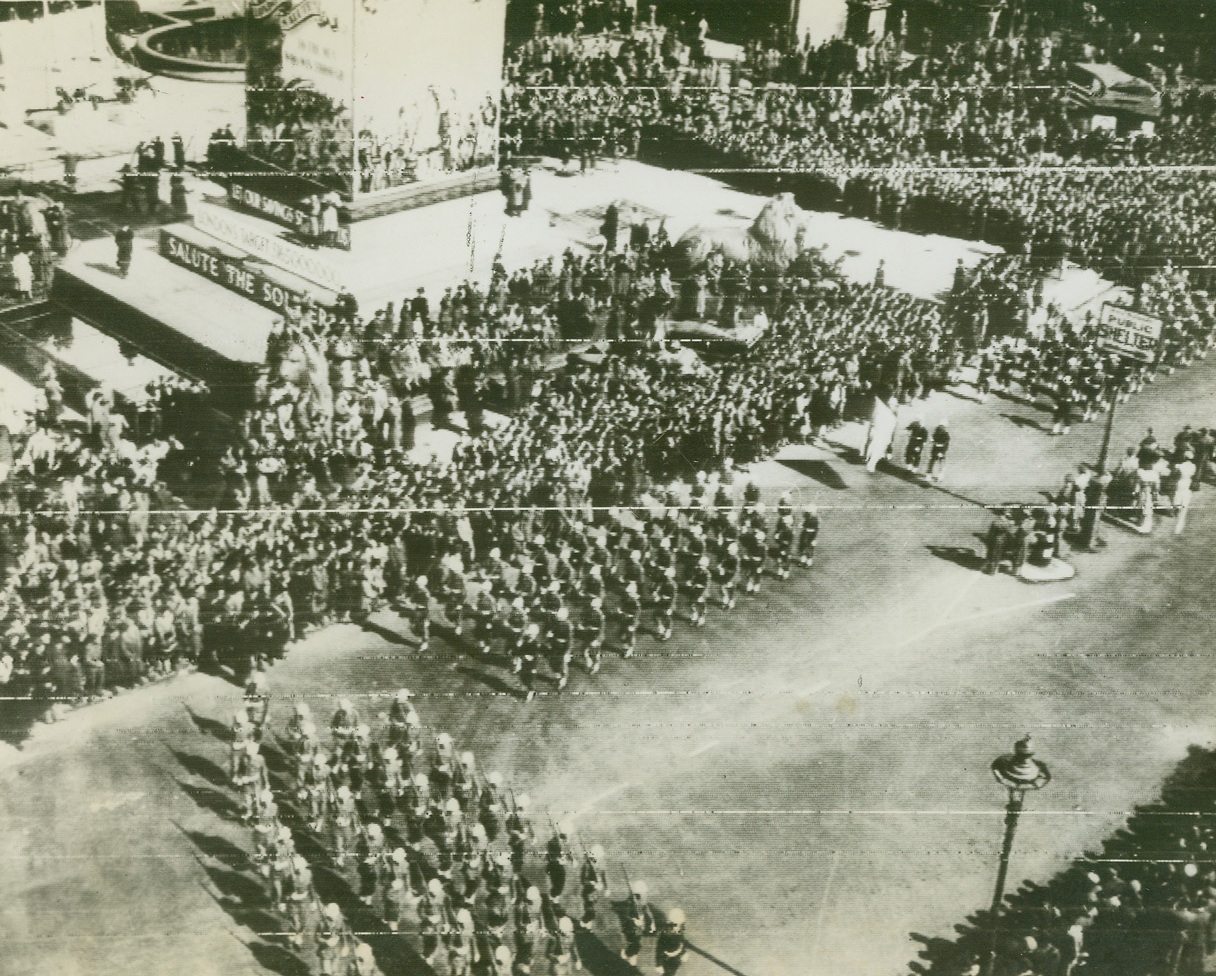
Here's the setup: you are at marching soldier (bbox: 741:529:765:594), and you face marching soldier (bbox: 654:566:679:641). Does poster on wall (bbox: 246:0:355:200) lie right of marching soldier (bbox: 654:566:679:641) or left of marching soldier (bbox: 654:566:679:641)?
right

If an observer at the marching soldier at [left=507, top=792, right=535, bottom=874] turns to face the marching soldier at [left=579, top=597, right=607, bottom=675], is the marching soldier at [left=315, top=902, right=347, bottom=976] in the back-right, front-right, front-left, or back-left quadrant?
back-left

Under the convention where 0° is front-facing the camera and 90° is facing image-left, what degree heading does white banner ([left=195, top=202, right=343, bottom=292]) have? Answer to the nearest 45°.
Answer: approximately 45°

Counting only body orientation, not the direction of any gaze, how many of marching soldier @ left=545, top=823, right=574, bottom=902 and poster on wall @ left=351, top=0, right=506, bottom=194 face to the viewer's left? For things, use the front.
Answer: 0

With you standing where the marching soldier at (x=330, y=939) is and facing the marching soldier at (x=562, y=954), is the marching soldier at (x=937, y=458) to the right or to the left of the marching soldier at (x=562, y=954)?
left
